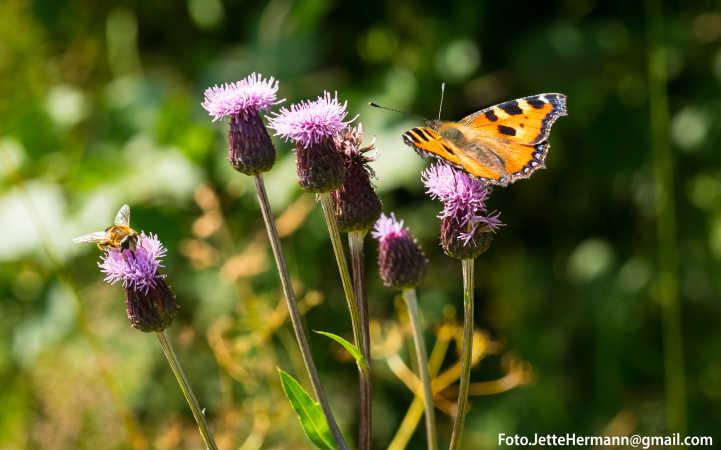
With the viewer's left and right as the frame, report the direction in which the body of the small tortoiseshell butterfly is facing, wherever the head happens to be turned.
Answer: facing away from the viewer and to the left of the viewer

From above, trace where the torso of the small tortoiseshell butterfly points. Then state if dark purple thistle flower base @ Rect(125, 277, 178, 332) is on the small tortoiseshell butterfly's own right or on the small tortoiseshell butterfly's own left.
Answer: on the small tortoiseshell butterfly's own left
